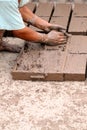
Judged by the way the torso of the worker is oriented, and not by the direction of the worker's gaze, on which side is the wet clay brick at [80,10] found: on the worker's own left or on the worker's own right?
on the worker's own left

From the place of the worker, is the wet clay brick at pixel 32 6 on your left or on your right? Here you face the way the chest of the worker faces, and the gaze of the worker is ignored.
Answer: on your left

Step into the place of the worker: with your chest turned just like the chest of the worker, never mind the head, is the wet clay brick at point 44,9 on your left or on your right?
on your left

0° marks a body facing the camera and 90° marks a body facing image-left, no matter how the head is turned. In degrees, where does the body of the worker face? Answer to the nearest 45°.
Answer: approximately 270°

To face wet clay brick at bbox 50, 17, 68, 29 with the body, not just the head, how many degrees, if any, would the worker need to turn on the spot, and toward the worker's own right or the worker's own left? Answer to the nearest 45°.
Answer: approximately 45° to the worker's own left

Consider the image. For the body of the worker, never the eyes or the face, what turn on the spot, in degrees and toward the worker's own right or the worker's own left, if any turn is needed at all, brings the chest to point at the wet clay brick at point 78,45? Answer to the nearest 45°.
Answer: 0° — they already face it

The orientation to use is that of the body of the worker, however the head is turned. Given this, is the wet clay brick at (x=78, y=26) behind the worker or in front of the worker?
in front

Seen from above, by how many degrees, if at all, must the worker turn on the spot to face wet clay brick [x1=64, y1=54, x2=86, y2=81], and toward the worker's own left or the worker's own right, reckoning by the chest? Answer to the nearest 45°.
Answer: approximately 45° to the worker's own right
